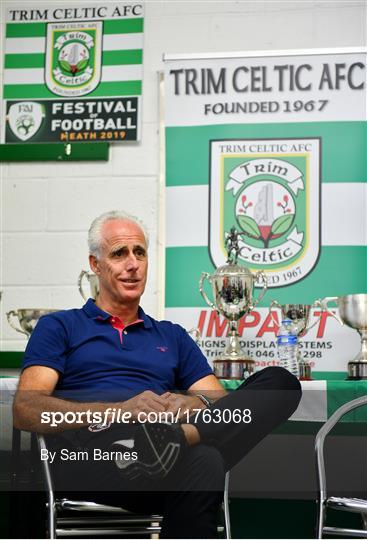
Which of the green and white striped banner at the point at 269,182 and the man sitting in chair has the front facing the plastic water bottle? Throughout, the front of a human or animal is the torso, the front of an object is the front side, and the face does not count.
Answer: the green and white striped banner

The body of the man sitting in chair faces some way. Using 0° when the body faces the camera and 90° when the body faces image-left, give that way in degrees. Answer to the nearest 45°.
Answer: approximately 315°

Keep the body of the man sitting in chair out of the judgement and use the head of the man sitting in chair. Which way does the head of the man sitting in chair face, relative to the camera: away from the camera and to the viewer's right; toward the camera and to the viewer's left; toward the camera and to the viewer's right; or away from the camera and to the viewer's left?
toward the camera and to the viewer's right

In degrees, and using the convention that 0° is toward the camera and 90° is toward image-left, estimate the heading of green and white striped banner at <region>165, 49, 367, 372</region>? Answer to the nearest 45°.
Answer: approximately 0°

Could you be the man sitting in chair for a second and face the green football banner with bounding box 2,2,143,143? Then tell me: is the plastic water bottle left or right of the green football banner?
right

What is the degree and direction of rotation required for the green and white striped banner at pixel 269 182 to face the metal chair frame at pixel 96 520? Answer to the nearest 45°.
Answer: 0° — it already faces it

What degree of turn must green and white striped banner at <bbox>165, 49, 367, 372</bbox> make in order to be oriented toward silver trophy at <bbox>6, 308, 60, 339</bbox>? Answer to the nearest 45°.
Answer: approximately 90° to its right

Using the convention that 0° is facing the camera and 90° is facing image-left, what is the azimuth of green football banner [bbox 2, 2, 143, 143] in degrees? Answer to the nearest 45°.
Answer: approximately 0°

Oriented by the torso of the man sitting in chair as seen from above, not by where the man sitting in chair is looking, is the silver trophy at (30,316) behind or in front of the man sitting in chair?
behind

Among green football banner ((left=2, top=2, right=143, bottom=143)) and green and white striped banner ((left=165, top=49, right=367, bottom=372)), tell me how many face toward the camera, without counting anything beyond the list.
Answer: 2
